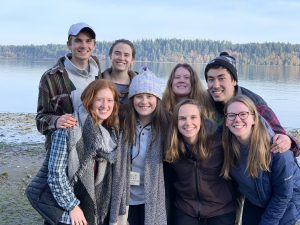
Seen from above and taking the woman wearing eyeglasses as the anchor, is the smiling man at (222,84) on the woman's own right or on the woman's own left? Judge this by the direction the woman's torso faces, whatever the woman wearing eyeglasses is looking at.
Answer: on the woman's own right

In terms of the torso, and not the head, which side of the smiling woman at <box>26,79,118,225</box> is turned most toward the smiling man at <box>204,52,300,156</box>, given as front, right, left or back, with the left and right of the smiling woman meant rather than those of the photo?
left

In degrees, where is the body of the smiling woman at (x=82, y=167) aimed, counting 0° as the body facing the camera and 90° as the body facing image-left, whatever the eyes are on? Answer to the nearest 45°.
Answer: approximately 315°

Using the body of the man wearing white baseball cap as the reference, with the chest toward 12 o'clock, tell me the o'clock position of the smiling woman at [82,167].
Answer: The smiling woman is roughly at 1 o'clock from the man wearing white baseball cap.

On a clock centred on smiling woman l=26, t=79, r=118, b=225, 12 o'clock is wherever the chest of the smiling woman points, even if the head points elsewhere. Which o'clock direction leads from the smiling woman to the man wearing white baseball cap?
The man wearing white baseball cap is roughly at 7 o'clock from the smiling woman.
